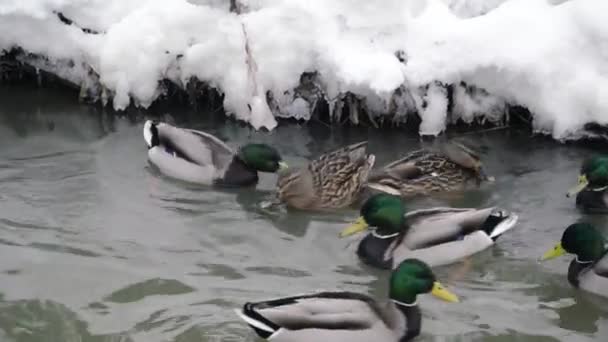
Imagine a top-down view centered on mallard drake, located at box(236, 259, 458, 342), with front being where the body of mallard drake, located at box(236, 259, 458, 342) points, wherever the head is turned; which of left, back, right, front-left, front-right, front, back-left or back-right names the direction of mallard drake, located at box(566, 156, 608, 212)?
front-left

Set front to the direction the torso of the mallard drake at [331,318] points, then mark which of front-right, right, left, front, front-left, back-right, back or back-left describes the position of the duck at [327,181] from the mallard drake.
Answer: left

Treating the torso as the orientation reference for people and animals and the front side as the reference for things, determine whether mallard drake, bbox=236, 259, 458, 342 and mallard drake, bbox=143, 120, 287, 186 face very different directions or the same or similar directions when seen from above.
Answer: same or similar directions

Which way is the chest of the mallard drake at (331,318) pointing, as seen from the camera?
to the viewer's right

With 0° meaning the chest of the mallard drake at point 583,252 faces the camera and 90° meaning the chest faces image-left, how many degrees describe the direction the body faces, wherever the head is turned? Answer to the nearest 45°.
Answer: approximately 90°

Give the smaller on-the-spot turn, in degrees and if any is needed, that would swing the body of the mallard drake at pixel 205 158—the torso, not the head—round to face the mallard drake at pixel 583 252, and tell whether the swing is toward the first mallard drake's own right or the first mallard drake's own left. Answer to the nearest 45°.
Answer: approximately 45° to the first mallard drake's own right

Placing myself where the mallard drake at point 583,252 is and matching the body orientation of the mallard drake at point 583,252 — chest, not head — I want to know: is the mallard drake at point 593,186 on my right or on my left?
on my right

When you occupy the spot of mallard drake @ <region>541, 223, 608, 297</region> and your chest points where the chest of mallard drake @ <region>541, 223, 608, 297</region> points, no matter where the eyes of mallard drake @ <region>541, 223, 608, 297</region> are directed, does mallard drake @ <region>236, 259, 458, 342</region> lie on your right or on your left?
on your left

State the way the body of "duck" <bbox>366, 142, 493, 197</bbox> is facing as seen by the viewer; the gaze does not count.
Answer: to the viewer's right

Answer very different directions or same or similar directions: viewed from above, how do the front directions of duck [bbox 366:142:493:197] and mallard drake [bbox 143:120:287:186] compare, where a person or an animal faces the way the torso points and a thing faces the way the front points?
same or similar directions

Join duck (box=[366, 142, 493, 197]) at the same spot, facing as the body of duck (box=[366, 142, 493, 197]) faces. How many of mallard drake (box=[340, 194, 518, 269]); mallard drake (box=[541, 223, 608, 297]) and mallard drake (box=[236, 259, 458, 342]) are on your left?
0

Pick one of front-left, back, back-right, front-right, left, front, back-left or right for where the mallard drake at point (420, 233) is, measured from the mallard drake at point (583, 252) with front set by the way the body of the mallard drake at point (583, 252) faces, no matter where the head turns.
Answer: front

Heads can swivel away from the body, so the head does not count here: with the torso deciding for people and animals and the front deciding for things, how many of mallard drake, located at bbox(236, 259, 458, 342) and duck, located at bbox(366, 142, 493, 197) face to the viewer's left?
0

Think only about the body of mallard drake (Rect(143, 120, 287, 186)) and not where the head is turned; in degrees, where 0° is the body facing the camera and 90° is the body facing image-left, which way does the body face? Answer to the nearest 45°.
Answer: approximately 270°

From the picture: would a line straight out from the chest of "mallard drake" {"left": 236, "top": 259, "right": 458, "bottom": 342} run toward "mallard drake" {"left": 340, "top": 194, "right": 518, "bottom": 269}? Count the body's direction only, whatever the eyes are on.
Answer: no

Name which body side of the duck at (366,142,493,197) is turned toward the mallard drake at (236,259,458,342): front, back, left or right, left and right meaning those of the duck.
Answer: right
